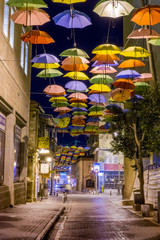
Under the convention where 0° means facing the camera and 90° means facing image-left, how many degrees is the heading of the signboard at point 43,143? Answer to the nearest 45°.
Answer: approximately 0°

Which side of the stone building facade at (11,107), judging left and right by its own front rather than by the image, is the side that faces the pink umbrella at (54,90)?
front

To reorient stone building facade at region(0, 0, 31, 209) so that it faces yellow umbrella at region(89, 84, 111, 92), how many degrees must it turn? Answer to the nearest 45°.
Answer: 0° — it already faces it

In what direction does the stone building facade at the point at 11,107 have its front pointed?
to the viewer's right

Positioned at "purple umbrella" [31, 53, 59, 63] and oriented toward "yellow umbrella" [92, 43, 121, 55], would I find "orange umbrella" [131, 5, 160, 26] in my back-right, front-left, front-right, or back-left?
front-right

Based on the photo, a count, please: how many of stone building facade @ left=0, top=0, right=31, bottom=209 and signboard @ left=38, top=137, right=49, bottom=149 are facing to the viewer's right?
1

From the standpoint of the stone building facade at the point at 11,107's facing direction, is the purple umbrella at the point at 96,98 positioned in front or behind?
in front

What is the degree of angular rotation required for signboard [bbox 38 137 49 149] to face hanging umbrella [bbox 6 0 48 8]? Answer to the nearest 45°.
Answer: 0° — it already faces it

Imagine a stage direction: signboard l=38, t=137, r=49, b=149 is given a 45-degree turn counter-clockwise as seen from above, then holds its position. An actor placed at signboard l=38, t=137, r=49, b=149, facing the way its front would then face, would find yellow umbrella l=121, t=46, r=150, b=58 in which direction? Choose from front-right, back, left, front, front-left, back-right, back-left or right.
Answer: front-right

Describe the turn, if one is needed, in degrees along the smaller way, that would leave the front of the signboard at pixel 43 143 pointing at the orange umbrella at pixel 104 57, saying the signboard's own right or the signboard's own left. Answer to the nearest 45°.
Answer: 0° — it already faces it

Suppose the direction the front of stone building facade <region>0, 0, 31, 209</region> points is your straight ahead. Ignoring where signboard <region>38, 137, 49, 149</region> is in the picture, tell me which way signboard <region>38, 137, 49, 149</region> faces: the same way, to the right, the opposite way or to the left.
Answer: to the right

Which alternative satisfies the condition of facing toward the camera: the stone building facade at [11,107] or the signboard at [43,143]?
the signboard

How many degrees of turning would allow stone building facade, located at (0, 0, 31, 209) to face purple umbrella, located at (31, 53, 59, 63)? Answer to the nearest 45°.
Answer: approximately 90° to its right

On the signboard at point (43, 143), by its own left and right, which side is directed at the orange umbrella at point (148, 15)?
front

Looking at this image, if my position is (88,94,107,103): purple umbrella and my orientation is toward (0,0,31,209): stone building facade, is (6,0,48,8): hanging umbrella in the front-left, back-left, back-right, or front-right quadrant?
front-left
